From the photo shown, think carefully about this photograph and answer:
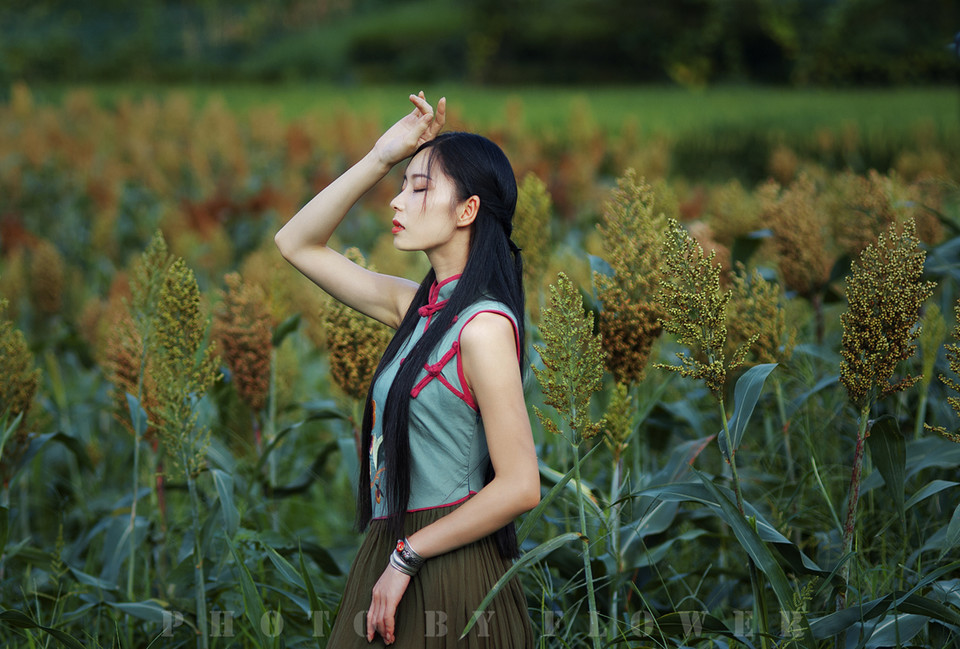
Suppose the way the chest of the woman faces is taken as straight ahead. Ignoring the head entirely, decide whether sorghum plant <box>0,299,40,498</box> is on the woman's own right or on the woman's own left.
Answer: on the woman's own right

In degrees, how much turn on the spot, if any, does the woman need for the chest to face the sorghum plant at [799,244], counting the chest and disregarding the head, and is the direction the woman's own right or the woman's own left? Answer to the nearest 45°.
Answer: approximately 180°

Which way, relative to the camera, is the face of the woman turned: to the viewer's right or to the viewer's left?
to the viewer's left

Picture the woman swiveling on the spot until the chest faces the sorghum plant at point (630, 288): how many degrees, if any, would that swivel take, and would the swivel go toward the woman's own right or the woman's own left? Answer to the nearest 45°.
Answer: approximately 180°

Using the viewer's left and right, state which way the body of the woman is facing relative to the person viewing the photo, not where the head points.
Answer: facing the viewer and to the left of the viewer
